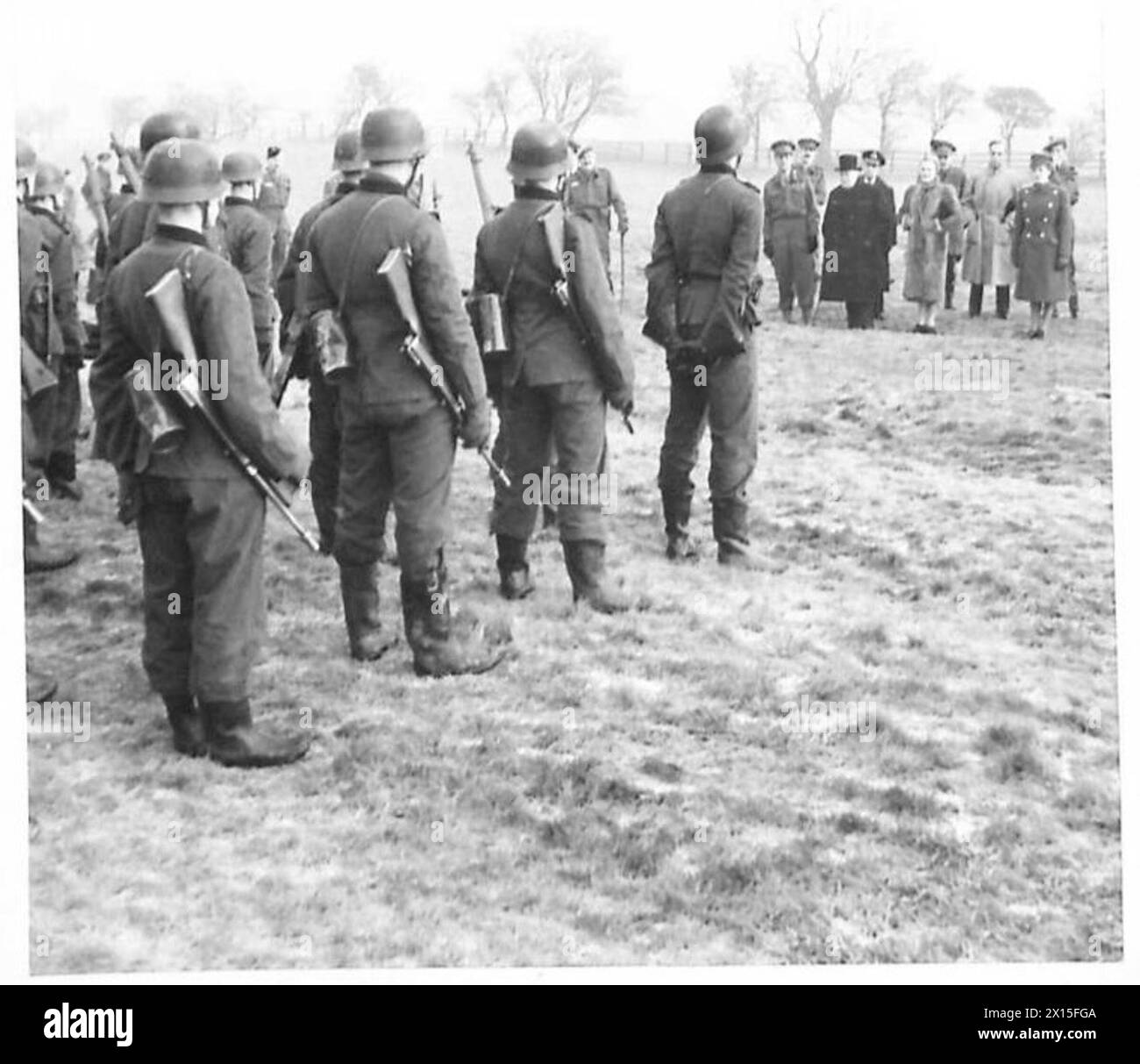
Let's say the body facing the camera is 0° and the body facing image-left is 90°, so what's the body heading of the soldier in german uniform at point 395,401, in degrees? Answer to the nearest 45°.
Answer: approximately 225°

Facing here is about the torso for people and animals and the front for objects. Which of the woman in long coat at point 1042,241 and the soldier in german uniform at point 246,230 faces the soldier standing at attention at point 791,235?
the soldier in german uniform

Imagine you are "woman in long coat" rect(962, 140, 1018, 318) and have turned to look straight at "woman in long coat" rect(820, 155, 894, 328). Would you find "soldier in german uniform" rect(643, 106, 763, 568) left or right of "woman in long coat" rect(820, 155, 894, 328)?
left

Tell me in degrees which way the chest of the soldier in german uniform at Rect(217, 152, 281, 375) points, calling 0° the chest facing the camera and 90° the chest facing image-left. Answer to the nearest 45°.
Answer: approximately 225°

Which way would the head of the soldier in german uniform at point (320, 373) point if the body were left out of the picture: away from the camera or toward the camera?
away from the camera

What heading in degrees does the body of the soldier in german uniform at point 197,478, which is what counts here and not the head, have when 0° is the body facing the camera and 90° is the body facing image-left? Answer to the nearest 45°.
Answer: approximately 225°
